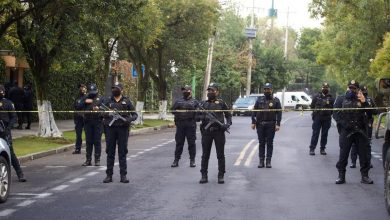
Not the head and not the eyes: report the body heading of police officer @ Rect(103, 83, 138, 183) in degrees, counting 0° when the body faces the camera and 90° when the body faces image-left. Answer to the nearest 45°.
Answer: approximately 0°

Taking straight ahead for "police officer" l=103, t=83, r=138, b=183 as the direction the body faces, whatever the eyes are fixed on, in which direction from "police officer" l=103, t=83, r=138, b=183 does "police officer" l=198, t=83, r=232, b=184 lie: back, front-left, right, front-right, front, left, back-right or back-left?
left

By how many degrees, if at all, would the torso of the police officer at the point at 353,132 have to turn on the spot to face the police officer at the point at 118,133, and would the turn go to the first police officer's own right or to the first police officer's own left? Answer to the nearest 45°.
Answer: approximately 90° to the first police officer's own right

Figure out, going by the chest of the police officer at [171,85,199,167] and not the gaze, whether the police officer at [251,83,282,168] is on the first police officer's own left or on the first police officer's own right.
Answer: on the first police officer's own left

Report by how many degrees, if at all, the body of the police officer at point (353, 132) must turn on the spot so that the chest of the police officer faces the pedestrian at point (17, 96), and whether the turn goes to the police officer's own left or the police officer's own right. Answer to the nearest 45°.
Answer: approximately 135° to the police officer's own right

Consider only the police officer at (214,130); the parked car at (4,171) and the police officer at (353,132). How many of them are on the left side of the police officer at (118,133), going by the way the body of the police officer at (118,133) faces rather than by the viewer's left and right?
2

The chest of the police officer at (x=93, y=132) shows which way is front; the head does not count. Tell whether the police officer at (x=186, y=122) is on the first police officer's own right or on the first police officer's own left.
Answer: on the first police officer's own left
